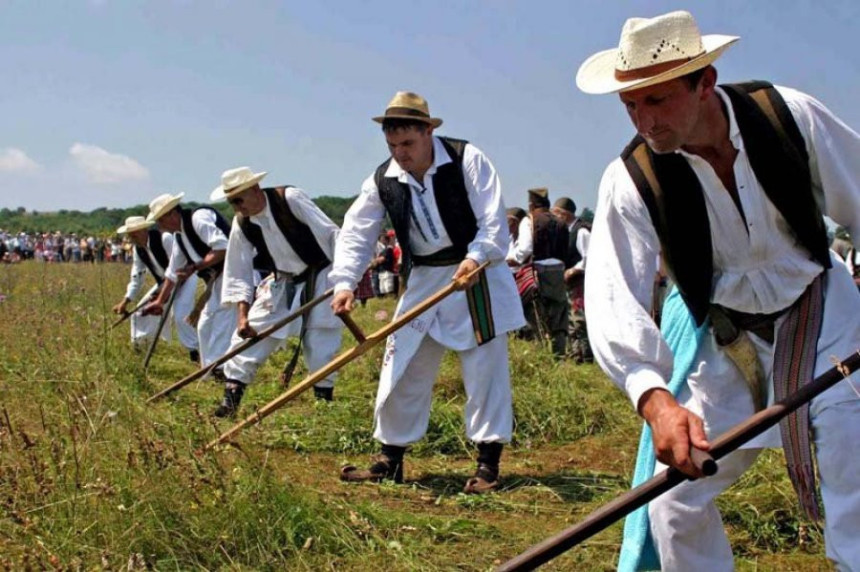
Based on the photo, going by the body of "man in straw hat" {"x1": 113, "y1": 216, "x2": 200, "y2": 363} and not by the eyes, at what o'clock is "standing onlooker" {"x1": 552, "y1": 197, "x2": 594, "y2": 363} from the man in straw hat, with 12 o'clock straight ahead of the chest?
The standing onlooker is roughly at 8 o'clock from the man in straw hat.

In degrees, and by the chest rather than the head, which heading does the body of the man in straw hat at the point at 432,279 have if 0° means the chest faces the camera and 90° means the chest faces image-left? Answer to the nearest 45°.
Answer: approximately 45°

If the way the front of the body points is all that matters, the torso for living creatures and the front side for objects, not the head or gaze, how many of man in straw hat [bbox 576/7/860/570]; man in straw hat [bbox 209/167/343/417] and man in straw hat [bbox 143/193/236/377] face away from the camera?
0

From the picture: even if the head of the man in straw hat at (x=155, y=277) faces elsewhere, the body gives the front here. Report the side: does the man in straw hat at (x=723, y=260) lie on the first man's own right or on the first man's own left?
on the first man's own left

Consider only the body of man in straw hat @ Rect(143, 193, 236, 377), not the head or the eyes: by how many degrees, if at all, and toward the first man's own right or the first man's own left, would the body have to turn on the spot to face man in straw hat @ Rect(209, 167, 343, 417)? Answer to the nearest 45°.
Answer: approximately 45° to the first man's own left

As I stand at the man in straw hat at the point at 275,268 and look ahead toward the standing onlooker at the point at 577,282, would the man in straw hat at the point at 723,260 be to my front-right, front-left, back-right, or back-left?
back-right

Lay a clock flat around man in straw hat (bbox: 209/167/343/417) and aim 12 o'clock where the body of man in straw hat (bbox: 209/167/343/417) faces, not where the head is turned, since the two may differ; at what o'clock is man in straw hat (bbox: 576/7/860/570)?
man in straw hat (bbox: 576/7/860/570) is roughly at 10 o'clock from man in straw hat (bbox: 209/167/343/417).

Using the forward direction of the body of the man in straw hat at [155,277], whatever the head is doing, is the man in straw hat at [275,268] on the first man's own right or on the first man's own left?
on the first man's own left

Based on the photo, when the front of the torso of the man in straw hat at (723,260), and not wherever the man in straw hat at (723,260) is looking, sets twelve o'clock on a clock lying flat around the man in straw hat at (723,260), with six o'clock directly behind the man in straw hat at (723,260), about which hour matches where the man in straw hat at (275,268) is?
the man in straw hat at (275,268) is roughly at 3 o'clock from the man in straw hat at (723,260).

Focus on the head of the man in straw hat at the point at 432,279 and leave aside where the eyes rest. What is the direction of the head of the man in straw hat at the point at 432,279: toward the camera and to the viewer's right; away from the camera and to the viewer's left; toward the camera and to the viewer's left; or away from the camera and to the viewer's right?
toward the camera and to the viewer's left

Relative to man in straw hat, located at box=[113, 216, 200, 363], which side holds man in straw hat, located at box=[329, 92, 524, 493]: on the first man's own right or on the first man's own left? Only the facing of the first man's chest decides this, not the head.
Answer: on the first man's own left

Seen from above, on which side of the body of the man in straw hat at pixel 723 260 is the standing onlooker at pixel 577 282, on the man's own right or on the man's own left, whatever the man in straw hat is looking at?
on the man's own right
